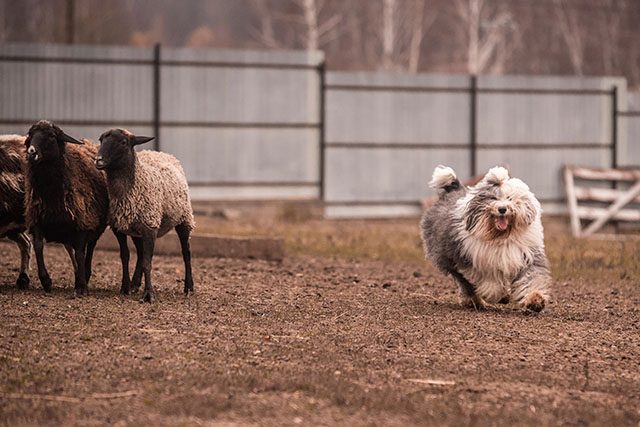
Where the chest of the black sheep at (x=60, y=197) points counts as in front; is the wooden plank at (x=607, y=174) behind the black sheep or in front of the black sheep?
behind

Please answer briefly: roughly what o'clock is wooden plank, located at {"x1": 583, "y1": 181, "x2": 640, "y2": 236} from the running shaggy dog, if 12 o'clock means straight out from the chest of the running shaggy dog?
The wooden plank is roughly at 8 o'clock from the running shaggy dog.

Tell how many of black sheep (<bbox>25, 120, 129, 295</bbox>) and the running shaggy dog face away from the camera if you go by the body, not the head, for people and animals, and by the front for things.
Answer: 0

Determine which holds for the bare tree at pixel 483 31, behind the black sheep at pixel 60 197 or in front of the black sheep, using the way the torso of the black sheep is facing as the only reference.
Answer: behind

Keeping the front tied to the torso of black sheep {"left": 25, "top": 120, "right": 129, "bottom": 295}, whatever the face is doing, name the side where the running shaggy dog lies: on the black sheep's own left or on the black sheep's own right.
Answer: on the black sheep's own left

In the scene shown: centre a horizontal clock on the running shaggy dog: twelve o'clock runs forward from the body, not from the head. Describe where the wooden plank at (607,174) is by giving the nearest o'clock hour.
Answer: The wooden plank is roughly at 8 o'clock from the running shaggy dog.

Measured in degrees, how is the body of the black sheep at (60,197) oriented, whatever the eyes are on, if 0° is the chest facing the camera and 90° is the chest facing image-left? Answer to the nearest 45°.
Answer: approximately 45°

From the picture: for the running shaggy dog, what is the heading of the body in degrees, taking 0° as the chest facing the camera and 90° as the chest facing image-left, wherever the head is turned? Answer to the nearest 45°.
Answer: approximately 315°

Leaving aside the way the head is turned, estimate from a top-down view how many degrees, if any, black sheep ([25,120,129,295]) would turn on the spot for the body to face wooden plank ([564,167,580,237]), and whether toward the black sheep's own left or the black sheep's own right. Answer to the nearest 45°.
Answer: approximately 180°

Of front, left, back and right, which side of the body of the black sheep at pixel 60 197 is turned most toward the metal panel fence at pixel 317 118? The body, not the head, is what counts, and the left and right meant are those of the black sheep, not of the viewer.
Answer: back
